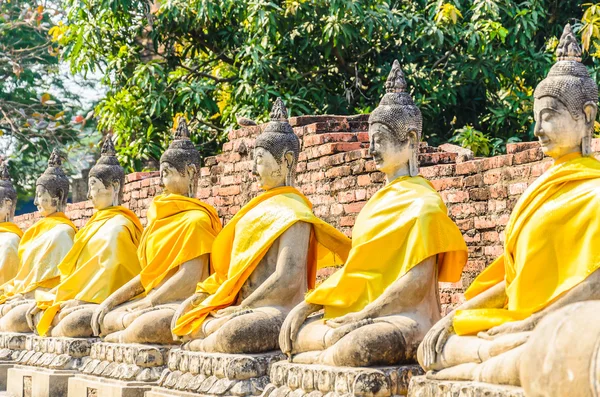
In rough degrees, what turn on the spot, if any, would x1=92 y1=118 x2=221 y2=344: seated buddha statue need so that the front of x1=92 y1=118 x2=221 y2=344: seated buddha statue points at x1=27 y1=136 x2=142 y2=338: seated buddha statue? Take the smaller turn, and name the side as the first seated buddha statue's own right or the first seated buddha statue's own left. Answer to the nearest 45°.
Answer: approximately 90° to the first seated buddha statue's own right

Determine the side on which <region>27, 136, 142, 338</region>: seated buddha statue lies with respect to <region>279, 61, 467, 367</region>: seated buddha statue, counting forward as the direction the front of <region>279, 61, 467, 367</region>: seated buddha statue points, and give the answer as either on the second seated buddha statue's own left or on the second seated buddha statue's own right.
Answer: on the second seated buddha statue's own right

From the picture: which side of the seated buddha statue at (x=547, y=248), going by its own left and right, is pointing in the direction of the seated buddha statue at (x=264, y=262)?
right

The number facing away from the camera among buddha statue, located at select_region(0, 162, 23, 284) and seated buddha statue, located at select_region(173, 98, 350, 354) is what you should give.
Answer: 0

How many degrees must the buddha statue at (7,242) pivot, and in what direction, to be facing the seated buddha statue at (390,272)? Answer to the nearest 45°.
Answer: approximately 45° to its left

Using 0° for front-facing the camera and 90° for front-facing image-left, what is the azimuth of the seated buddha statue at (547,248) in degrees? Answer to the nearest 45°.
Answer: approximately 45°

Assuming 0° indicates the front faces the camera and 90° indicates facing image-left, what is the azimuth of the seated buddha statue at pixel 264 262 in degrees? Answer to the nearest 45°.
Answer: approximately 45°

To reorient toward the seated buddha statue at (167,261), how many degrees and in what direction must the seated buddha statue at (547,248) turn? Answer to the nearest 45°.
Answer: approximately 90° to its right
